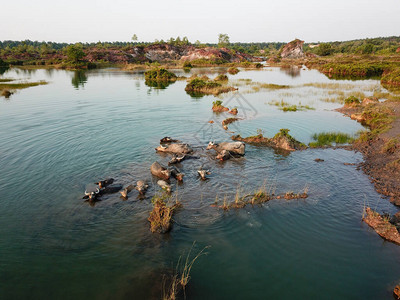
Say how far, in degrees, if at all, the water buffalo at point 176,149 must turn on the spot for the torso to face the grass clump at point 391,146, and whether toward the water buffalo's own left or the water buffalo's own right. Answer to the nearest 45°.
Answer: approximately 180°

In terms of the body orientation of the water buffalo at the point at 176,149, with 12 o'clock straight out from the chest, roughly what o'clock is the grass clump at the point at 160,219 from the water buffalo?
The grass clump is roughly at 9 o'clock from the water buffalo.

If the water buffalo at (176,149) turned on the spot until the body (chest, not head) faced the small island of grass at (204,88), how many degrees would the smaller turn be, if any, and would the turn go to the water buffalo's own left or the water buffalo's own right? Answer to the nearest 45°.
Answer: approximately 90° to the water buffalo's own right

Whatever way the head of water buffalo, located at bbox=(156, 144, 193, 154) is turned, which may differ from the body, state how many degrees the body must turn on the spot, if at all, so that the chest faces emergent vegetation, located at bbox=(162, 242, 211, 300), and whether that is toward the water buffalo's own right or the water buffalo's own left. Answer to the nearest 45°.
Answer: approximately 90° to the water buffalo's own left

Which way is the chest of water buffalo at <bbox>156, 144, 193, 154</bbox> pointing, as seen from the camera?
to the viewer's left

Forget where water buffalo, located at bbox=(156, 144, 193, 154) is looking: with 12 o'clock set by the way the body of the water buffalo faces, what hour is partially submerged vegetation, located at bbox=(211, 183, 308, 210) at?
The partially submerged vegetation is roughly at 8 o'clock from the water buffalo.

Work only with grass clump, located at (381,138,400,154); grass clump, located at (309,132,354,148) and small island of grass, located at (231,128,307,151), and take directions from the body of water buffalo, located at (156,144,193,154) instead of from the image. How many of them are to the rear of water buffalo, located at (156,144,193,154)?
3

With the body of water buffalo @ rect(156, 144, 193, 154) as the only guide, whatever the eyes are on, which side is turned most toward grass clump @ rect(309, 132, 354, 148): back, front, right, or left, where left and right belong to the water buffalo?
back

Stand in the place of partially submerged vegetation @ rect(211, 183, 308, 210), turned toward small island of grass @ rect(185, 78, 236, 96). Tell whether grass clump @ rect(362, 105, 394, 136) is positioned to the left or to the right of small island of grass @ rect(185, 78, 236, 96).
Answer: right

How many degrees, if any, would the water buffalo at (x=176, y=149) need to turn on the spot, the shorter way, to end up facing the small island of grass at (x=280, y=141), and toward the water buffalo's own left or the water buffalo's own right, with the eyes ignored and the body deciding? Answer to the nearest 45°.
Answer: approximately 180°

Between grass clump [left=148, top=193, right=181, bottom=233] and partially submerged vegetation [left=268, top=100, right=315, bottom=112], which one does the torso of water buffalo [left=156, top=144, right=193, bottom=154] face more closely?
the grass clump

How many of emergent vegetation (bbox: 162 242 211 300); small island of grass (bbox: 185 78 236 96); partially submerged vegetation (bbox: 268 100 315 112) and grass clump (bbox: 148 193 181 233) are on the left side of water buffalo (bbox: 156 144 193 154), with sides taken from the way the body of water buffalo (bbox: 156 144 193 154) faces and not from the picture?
2
